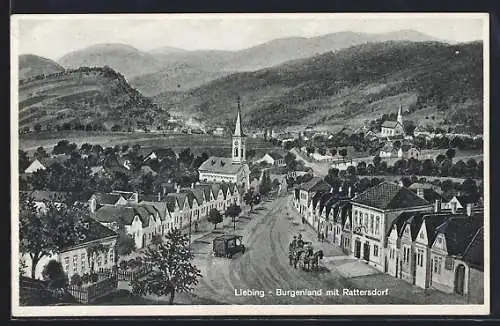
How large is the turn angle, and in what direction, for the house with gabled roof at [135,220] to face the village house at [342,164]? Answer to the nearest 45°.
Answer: approximately 45° to its left

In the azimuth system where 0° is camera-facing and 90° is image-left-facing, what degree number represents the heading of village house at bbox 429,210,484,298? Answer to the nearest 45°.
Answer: approximately 45°

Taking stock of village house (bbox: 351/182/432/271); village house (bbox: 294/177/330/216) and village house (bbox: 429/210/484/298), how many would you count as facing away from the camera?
0

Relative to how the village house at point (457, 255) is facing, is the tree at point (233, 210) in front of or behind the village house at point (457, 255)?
in front

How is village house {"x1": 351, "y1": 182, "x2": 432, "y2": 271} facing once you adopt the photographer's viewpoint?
facing the viewer and to the left of the viewer

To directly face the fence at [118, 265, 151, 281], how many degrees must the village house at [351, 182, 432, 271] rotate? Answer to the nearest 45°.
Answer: approximately 45° to its right

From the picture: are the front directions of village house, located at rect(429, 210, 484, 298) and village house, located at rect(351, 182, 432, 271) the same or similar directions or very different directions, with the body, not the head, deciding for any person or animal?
same or similar directions

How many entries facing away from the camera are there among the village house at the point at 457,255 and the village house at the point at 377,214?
0

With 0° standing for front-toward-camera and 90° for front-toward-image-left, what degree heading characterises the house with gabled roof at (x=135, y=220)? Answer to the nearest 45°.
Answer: approximately 315°
